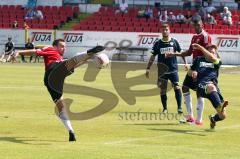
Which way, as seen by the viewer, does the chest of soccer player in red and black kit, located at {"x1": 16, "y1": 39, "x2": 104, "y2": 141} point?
to the viewer's right
